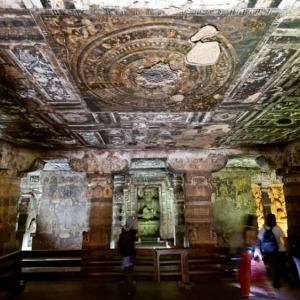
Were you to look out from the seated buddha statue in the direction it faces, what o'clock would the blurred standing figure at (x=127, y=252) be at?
The blurred standing figure is roughly at 12 o'clock from the seated buddha statue.

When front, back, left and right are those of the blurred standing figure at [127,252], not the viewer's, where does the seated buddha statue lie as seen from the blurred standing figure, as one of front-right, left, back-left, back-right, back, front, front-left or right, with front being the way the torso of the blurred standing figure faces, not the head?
front-left

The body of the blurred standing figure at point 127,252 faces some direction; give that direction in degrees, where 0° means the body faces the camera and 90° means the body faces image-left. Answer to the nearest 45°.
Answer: approximately 225°

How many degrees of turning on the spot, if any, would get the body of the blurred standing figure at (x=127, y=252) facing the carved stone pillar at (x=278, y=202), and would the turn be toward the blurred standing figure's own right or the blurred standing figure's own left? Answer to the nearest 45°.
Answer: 0° — they already face it

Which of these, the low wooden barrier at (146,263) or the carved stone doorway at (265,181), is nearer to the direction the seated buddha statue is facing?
the low wooden barrier

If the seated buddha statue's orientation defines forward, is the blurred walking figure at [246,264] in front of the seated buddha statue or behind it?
in front

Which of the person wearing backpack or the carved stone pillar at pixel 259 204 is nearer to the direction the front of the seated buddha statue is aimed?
the person wearing backpack

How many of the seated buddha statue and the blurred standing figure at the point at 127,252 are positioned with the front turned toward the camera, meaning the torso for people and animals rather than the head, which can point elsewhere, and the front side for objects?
1

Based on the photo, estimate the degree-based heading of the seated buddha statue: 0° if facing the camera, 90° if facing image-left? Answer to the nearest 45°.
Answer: approximately 0°
